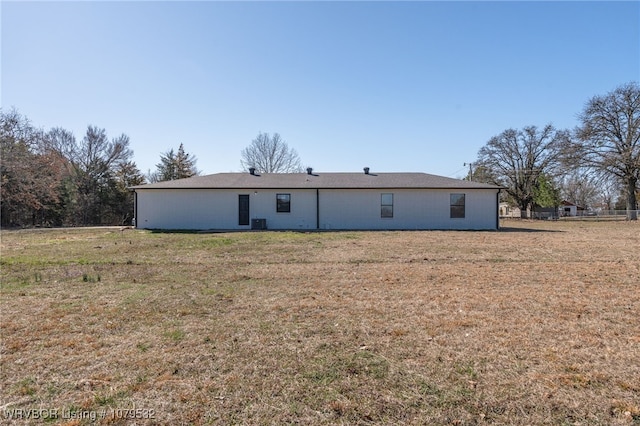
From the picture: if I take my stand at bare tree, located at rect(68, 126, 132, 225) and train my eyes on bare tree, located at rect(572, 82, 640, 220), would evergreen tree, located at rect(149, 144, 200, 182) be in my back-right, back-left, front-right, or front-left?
front-left

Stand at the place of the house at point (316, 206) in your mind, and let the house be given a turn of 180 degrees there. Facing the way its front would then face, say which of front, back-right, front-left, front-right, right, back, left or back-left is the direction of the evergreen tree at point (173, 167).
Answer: back-right

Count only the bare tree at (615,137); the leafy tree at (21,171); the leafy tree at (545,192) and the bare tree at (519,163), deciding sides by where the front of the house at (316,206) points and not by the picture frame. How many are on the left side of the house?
1

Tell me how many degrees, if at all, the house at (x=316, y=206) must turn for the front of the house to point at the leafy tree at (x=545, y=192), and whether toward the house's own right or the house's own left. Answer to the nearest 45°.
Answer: approximately 45° to the house's own right

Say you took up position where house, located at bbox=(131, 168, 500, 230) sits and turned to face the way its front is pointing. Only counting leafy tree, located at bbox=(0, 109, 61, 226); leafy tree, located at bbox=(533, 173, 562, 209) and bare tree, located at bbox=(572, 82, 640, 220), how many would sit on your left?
1

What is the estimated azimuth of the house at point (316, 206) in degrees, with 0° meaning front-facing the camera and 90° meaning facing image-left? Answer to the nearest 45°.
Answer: approximately 180°
